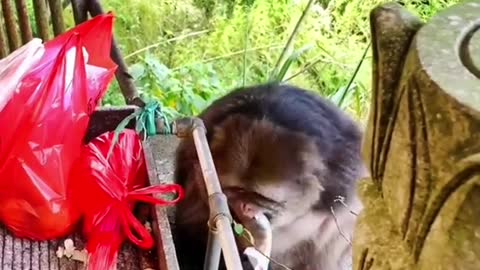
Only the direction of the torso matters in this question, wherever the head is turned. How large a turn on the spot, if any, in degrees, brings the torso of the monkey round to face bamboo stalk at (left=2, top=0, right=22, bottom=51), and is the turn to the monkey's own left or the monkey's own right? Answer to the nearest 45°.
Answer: approximately 90° to the monkey's own right

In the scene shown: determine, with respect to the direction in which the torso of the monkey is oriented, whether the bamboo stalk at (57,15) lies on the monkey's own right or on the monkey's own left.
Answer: on the monkey's own right

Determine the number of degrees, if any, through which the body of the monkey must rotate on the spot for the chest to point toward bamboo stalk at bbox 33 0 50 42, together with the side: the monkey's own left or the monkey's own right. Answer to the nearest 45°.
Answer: approximately 90° to the monkey's own right

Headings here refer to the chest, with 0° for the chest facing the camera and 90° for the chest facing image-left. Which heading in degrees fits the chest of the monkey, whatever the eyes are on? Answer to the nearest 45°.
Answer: approximately 45°
